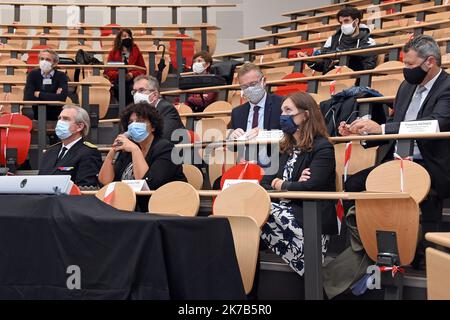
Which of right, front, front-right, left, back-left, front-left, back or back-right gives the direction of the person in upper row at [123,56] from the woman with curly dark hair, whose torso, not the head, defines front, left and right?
back-right

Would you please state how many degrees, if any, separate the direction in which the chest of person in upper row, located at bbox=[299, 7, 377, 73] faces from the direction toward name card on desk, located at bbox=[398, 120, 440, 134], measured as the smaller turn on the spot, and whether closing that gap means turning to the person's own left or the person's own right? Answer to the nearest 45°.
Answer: approximately 45° to the person's own left

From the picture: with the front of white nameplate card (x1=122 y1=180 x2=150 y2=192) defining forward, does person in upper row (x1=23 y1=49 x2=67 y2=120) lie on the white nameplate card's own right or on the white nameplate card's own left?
on the white nameplate card's own right

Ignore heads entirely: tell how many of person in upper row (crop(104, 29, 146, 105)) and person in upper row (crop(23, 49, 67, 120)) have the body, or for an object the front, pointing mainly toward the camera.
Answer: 2

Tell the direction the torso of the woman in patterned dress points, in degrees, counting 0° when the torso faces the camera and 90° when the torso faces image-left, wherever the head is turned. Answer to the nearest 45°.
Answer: approximately 45°

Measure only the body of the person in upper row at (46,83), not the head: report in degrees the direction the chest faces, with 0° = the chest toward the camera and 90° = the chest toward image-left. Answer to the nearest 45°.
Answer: approximately 0°

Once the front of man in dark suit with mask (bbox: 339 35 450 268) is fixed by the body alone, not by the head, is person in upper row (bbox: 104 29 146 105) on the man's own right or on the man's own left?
on the man's own right

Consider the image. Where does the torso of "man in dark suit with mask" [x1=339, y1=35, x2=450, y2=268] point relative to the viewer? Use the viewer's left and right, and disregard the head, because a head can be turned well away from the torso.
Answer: facing the viewer and to the left of the viewer

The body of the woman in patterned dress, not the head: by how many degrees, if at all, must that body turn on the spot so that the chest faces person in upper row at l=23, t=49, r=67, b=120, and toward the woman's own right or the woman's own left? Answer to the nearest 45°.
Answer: approximately 90° to the woman's own right

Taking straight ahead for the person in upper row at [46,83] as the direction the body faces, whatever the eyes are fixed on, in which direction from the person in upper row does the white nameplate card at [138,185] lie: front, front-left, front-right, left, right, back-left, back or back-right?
front

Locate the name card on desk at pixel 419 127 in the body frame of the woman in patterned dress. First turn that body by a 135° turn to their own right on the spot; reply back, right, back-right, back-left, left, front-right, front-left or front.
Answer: right

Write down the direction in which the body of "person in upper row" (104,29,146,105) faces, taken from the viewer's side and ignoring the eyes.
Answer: toward the camera

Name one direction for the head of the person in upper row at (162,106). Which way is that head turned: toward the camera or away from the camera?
toward the camera

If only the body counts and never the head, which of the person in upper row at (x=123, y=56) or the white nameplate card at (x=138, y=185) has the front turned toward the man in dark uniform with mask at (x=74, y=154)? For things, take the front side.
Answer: the person in upper row

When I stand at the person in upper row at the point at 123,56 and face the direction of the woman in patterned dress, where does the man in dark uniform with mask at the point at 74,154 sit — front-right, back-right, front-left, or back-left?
front-right

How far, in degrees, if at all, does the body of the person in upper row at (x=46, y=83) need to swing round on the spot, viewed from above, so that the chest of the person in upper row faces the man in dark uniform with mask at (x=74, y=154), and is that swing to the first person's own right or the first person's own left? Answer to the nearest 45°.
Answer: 0° — they already face them
